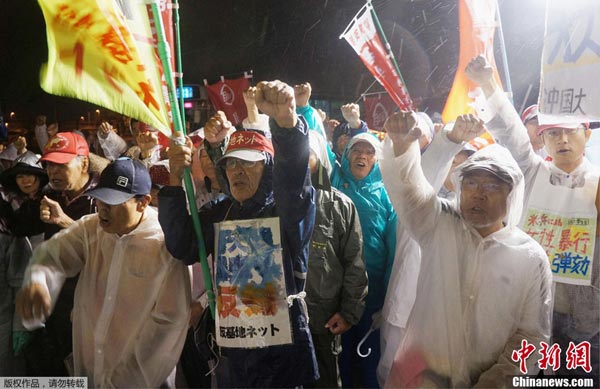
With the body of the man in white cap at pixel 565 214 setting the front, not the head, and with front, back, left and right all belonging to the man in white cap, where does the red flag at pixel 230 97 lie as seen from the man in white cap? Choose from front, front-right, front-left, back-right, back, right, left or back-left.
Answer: right

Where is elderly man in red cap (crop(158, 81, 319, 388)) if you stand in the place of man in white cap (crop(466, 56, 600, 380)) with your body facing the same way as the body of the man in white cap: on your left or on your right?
on your right

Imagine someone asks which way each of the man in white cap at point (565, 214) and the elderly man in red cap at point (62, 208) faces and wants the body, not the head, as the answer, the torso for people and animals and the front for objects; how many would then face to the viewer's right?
0

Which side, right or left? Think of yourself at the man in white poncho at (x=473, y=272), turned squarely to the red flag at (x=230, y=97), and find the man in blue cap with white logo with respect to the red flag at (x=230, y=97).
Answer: left

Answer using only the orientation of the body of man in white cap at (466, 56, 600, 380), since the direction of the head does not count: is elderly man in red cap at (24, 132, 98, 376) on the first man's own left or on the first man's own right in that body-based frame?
on the first man's own right

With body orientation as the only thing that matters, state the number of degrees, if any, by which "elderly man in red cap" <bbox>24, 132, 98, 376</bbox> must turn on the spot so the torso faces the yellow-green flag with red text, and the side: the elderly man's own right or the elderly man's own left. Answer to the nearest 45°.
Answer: approximately 45° to the elderly man's own left

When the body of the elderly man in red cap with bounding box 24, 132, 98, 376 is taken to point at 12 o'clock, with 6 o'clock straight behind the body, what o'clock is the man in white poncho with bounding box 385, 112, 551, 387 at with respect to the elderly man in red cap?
The man in white poncho is roughly at 9 o'clock from the elderly man in red cap.

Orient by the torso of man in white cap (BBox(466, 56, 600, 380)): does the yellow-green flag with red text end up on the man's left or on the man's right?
on the man's right

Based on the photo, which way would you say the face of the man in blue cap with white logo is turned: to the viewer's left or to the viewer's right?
to the viewer's left

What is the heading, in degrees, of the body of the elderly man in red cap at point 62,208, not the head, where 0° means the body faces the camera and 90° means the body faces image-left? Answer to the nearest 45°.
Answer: approximately 45°
